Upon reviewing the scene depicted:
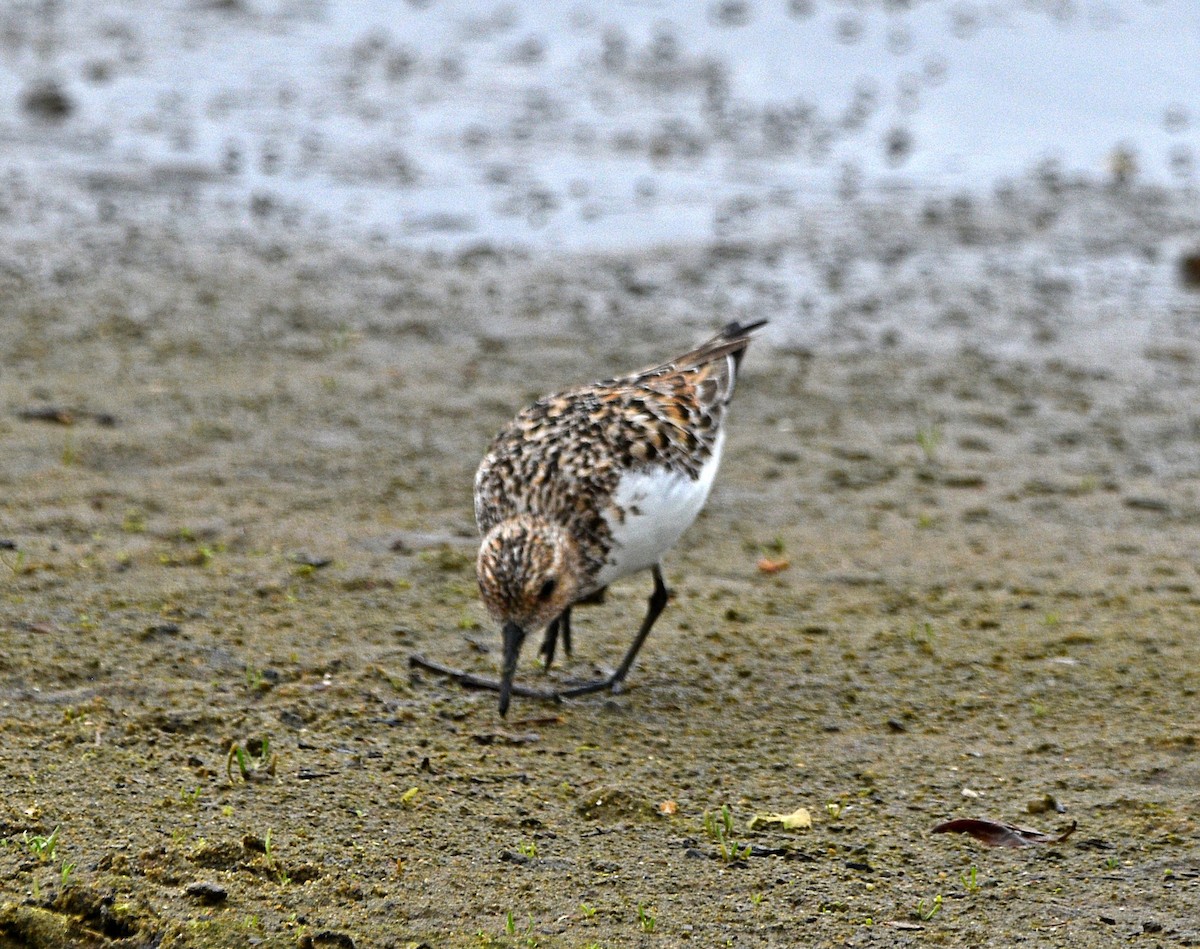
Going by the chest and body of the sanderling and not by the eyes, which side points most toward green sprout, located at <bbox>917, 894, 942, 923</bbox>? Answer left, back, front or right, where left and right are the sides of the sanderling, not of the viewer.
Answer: left

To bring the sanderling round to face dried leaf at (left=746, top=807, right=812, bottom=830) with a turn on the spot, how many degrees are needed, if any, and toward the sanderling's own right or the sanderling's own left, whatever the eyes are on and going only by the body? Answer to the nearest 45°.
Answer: approximately 90° to the sanderling's own left

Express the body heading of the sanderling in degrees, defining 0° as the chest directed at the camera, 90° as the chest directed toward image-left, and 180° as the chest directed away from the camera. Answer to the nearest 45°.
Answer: approximately 45°

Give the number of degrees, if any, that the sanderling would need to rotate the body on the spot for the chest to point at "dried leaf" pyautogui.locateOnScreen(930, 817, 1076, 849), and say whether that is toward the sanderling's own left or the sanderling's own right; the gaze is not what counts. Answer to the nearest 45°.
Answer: approximately 90° to the sanderling's own left

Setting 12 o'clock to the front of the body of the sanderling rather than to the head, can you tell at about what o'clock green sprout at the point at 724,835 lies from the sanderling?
The green sprout is roughly at 10 o'clock from the sanderling.
